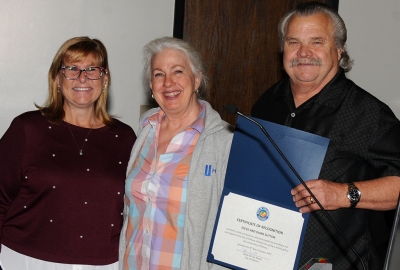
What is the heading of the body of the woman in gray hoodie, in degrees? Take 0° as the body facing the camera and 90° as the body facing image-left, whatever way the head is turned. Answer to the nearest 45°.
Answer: approximately 45°

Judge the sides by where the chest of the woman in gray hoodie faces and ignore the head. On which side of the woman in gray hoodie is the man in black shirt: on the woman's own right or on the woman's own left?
on the woman's own left

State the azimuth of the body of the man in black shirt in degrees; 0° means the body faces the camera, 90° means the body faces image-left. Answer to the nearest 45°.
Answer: approximately 45°

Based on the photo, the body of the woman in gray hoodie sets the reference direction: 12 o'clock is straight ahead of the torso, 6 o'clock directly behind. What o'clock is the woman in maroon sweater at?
The woman in maroon sweater is roughly at 2 o'clock from the woman in gray hoodie.

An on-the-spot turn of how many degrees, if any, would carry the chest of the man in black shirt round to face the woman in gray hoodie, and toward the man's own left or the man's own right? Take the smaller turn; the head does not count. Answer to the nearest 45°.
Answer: approximately 45° to the man's own right

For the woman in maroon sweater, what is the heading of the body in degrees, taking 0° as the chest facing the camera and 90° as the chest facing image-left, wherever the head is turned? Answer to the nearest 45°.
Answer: approximately 0°

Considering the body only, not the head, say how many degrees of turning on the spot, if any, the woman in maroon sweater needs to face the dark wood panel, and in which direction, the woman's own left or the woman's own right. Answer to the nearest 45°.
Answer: approximately 135° to the woman's own left

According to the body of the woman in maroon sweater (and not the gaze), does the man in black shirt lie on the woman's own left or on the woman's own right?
on the woman's own left

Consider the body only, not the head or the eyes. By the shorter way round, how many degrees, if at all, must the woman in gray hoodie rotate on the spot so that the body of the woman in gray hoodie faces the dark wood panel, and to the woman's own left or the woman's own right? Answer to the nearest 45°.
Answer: approximately 135° to the woman's own right
